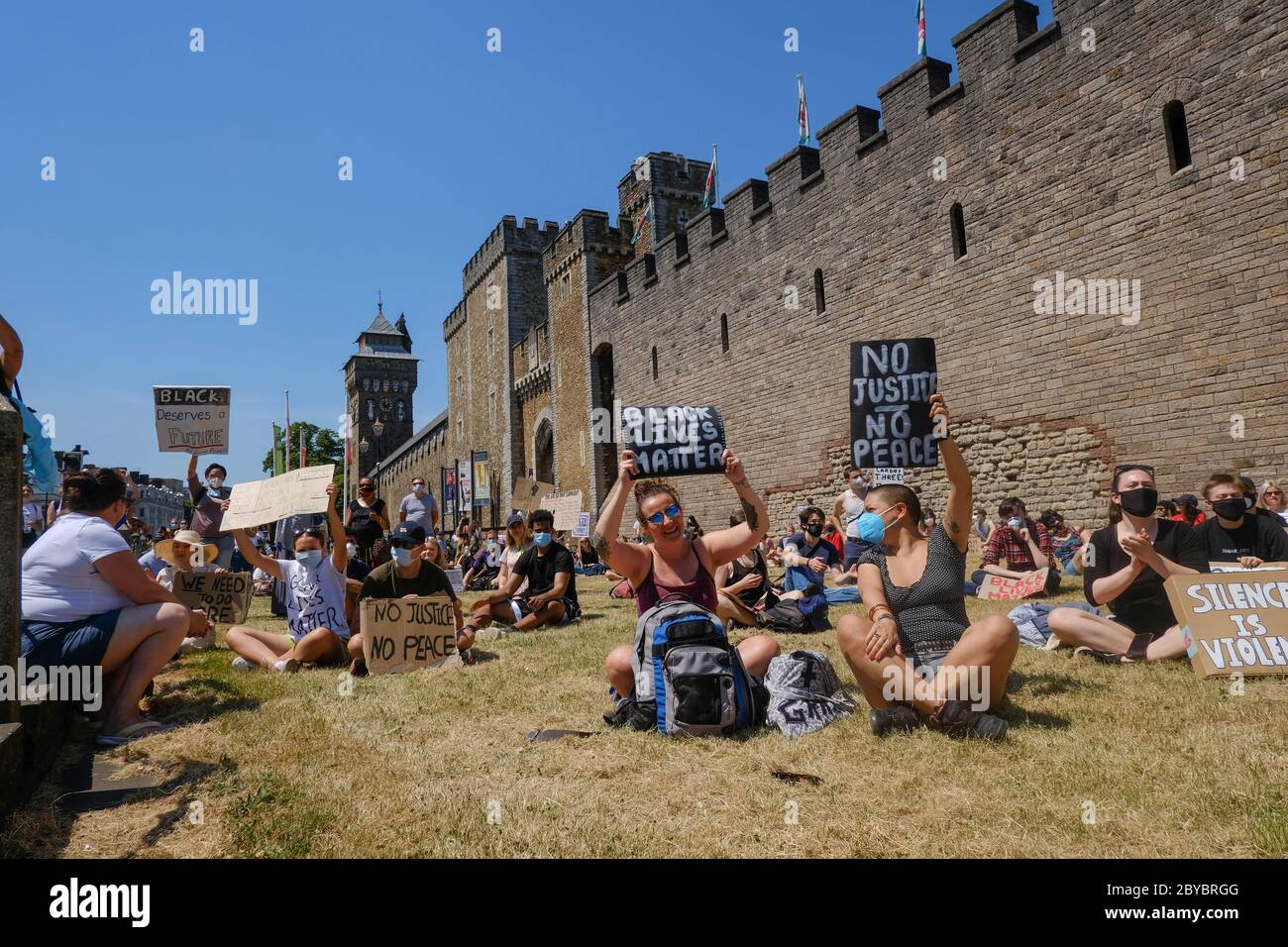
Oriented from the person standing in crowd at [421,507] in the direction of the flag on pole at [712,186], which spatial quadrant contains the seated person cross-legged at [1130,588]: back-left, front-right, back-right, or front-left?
back-right

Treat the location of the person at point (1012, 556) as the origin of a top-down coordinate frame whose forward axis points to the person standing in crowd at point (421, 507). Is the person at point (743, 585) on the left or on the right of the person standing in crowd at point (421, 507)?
left

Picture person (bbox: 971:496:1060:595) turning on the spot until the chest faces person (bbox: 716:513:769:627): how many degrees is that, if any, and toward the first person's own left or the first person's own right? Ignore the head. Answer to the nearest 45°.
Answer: approximately 45° to the first person's own right

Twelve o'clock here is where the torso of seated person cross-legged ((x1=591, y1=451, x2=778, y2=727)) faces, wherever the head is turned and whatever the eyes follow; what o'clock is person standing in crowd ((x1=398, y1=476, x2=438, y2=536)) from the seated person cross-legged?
The person standing in crowd is roughly at 5 o'clock from the seated person cross-legged.

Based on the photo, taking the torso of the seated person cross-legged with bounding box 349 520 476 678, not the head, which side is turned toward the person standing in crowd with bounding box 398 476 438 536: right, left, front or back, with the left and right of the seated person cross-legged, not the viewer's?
back
